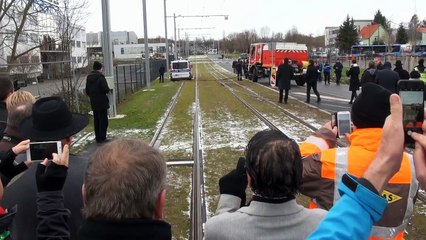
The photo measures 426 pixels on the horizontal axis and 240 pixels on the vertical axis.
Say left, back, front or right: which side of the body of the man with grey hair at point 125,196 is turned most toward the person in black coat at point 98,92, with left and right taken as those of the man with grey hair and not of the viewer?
front

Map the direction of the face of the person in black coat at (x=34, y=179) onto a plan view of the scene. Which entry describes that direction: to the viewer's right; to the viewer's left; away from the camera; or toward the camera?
away from the camera

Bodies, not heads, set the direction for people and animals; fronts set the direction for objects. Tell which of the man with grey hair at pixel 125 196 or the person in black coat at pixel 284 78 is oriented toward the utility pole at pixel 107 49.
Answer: the man with grey hair

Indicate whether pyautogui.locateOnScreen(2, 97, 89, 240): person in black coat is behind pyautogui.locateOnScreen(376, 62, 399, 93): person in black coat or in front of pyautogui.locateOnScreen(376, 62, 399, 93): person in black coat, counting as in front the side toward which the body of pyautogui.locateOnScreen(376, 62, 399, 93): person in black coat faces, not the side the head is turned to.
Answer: behind

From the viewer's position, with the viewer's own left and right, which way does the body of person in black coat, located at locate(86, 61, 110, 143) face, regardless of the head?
facing away from the viewer and to the right of the viewer

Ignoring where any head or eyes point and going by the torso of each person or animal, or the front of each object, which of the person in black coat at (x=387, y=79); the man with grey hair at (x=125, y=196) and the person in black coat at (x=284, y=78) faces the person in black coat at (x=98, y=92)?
the man with grey hair

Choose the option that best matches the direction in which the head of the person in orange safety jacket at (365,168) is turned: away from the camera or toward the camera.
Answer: away from the camera

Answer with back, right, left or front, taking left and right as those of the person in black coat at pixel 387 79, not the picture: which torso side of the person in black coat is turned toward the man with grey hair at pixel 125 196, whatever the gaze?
back

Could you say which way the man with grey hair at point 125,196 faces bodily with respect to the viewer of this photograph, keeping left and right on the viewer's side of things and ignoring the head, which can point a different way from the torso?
facing away from the viewer
